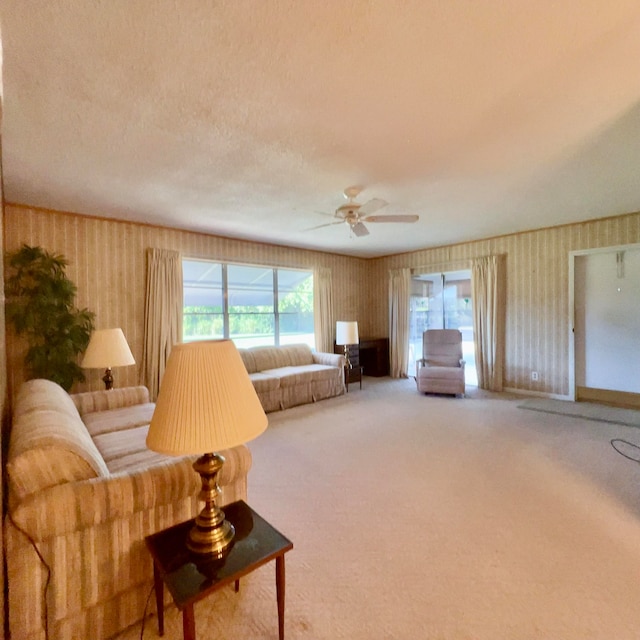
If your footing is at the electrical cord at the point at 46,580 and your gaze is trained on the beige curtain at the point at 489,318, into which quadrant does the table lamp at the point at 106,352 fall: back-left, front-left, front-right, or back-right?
front-left

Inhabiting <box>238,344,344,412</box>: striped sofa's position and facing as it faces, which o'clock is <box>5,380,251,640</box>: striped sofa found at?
<box>5,380,251,640</box>: striped sofa is roughly at 2 o'clock from <box>238,344,344,412</box>: striped sofa.

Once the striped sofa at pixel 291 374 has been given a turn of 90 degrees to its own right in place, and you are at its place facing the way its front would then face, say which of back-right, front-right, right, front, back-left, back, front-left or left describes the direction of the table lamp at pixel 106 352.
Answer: front

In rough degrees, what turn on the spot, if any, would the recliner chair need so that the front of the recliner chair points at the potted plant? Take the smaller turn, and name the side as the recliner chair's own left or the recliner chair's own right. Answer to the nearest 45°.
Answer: approximately 45° to the recliner chair's own right

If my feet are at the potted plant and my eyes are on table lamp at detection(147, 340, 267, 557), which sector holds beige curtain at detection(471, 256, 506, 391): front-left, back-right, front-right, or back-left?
front-left

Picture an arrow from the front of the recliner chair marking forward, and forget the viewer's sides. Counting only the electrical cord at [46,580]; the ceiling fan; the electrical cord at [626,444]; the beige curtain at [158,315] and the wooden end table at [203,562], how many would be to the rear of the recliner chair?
0

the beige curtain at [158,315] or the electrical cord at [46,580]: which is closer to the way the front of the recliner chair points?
the electrical cord

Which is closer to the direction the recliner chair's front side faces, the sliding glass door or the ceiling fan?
the ceiling fan

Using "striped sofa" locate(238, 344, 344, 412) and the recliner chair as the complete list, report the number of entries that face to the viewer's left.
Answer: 0

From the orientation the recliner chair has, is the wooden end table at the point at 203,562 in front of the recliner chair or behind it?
in front

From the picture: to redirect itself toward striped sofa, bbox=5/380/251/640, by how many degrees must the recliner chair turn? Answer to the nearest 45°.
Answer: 0° — it already faces it

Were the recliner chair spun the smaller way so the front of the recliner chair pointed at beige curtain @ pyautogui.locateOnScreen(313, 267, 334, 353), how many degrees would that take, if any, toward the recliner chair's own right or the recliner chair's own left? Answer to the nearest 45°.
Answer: approximately 90° to the recliner chair's own right

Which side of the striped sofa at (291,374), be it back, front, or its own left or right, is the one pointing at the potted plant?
right

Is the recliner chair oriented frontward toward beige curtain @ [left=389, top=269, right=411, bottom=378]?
no

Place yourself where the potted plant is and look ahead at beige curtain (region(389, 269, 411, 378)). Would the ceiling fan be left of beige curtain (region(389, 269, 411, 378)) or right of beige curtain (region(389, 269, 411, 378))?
right

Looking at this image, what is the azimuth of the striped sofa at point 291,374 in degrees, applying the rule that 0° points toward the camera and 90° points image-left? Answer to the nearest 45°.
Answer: approximately 315°

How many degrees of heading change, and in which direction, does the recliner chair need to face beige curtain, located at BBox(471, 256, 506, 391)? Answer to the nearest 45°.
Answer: approximately 90° to its left

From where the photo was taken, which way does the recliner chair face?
toward the camera

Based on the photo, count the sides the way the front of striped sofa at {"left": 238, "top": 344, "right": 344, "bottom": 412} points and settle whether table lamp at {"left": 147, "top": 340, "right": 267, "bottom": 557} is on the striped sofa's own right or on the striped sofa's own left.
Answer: on the striped sofa's own right

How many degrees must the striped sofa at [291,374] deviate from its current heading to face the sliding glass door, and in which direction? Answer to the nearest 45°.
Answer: approximately 45° to its left

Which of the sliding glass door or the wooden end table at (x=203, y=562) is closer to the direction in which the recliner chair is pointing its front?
the wooden end table
